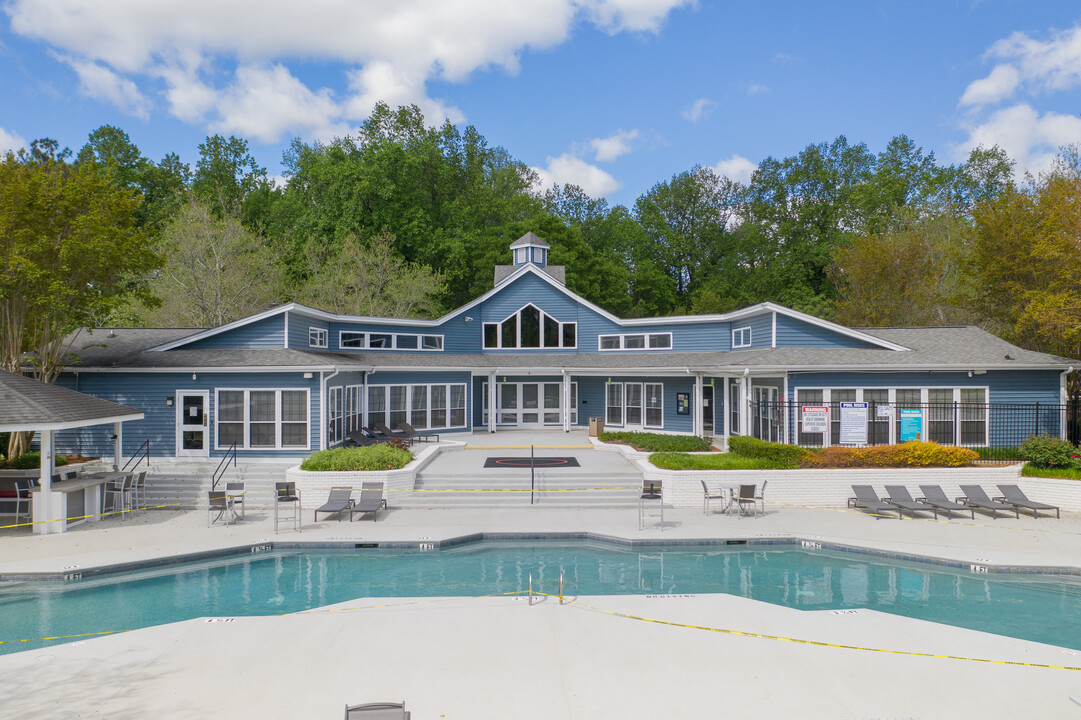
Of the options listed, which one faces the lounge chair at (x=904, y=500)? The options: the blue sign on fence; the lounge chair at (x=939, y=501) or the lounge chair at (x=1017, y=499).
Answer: the blue sign on fence

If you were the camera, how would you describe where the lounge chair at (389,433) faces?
facing to the right of the viewer

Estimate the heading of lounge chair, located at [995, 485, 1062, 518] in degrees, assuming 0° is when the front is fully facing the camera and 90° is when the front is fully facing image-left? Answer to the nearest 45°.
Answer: approximately 315°

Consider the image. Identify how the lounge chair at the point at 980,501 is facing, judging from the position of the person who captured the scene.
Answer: facing the viewer and to the right of the viewer

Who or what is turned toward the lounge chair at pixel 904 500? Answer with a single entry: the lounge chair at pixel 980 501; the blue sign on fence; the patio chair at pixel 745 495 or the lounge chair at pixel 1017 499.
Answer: the blue sign on fence

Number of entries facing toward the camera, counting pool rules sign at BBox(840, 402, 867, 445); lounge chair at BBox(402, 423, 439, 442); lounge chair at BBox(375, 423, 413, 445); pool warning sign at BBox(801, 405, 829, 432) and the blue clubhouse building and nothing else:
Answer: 3

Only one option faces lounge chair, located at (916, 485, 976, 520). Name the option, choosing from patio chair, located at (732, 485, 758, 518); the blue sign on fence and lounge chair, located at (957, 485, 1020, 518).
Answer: the blue sign on fence
